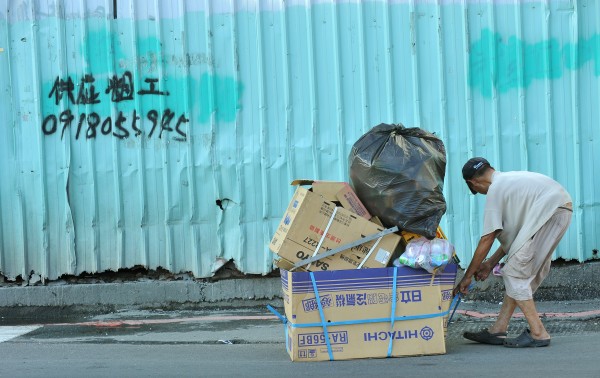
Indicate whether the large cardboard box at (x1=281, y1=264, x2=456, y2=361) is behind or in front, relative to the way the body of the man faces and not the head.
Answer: in front

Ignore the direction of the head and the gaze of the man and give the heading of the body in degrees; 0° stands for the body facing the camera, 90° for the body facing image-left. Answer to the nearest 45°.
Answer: approximately 90°

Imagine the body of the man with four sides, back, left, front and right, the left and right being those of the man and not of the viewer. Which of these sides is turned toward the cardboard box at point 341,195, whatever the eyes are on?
front

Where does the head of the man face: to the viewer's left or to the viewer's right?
to the viewer's left

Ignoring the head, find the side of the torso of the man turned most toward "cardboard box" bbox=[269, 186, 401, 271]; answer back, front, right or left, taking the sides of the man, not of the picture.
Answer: front

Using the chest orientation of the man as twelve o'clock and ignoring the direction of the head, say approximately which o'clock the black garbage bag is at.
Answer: The black garbage bag is roughly at 11 o'clock from the man.
